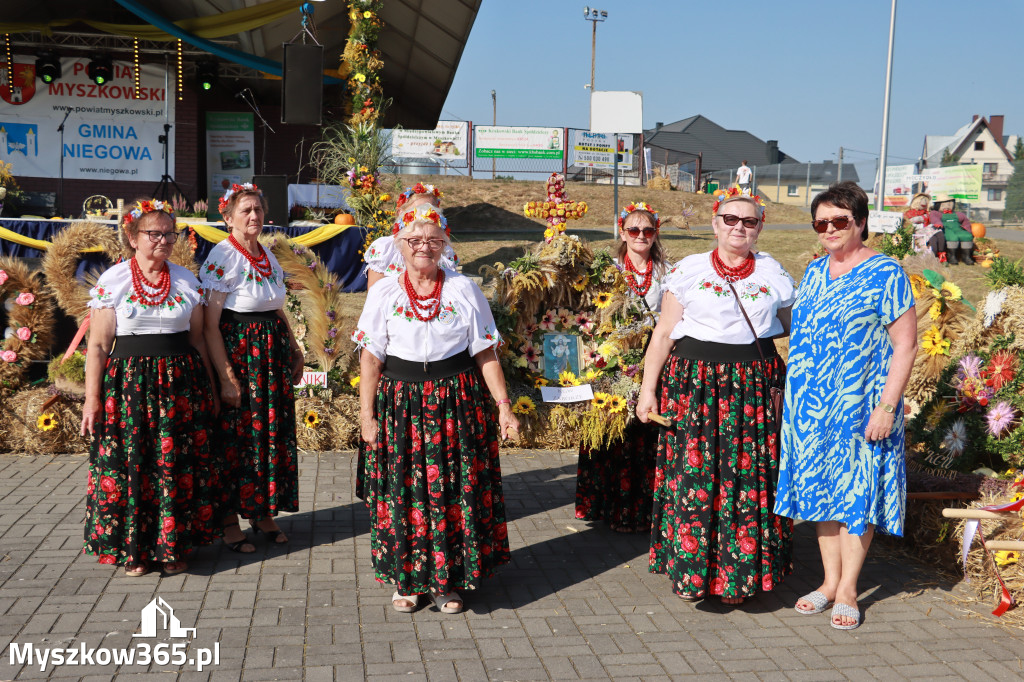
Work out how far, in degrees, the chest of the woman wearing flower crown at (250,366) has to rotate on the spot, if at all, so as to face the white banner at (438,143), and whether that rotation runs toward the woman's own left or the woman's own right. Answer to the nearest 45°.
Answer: approximately 135° to the woman's own left

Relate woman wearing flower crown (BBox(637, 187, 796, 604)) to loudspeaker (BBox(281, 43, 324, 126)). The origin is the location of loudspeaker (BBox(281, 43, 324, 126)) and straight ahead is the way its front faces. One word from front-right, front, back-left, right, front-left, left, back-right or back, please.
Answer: front

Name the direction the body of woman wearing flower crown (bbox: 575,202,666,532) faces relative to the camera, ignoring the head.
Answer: toward the camera

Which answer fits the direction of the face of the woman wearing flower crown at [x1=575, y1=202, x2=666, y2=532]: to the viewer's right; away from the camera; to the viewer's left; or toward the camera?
toward the camera

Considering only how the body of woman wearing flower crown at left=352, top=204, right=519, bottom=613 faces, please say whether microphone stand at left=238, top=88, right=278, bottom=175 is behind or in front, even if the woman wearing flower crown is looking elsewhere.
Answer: behind

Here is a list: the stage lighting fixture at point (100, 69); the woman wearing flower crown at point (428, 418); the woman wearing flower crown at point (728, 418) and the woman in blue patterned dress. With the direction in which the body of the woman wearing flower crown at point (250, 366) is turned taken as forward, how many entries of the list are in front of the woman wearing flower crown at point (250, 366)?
3

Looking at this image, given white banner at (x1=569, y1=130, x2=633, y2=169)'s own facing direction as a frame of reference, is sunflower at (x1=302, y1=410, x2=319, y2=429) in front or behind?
in front

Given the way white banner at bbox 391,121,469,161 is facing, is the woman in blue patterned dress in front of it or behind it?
in front

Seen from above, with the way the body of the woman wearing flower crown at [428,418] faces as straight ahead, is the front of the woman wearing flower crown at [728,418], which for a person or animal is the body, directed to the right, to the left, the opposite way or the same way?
the same way

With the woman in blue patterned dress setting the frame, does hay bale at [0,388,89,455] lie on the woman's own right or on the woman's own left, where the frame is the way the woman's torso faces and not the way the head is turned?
on the woman's own right

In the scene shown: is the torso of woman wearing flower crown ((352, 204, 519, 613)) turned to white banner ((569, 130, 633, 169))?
no

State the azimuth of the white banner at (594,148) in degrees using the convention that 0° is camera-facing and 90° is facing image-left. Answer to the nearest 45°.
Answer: approximately 0°

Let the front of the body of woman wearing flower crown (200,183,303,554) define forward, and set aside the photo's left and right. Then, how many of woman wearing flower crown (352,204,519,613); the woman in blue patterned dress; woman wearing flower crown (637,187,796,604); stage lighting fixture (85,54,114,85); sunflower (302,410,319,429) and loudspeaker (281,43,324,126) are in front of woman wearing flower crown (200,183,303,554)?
3

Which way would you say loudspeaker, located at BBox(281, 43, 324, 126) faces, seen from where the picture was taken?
facing the viewer

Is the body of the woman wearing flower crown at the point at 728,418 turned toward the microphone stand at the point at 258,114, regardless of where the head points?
no

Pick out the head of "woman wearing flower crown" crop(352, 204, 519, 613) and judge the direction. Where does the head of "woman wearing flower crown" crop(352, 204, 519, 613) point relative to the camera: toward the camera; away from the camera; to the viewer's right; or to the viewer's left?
toward the camera

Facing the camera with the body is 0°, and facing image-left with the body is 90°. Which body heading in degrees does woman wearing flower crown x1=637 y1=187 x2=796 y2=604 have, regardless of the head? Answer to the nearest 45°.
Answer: approximately 0°

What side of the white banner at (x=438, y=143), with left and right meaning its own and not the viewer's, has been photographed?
front

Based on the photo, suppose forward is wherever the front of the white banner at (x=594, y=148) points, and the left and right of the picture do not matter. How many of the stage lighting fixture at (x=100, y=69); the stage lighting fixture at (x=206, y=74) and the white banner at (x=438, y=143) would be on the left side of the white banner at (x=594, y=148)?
0

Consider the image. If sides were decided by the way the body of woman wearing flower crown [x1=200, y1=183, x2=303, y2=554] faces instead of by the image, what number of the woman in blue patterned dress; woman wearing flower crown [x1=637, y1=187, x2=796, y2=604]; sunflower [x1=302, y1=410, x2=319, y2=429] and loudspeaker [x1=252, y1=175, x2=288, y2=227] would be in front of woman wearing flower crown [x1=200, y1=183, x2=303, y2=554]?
2
